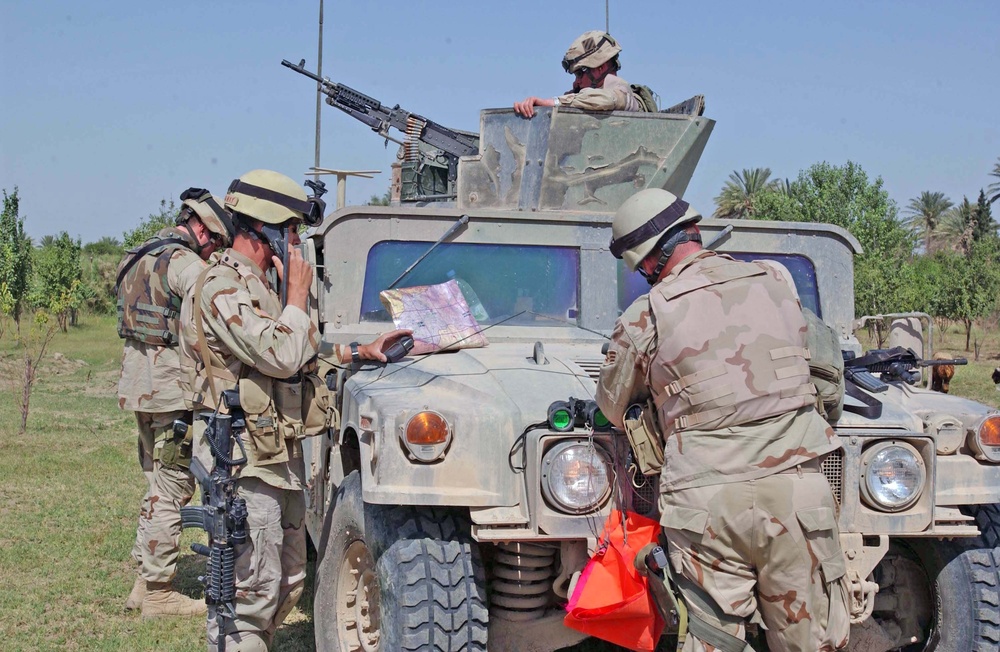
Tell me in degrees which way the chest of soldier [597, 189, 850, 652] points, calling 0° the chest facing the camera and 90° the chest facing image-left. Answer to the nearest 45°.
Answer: approximately 135°

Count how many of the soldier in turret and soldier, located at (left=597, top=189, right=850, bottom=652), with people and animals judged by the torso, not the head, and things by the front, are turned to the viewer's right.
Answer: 0

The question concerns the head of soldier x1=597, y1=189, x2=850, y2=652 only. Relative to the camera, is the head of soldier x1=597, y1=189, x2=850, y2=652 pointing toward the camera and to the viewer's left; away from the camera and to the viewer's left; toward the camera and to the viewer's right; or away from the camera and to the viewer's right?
away from the camera and to the viewer's left

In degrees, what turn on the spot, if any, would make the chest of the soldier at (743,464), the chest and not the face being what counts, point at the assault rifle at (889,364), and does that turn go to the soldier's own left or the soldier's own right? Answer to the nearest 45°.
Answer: approximately 90° to the soldier's own right

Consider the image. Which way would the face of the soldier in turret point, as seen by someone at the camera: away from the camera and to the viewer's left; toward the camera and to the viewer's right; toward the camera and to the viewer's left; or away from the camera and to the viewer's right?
toward the camera and to the viewer's left

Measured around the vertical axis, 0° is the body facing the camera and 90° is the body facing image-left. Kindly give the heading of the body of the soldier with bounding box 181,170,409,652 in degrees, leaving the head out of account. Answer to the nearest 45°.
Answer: approximately 270°

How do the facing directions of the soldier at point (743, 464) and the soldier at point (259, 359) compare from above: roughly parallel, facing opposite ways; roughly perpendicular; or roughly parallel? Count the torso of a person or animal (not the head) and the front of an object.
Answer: roughly perpendicular

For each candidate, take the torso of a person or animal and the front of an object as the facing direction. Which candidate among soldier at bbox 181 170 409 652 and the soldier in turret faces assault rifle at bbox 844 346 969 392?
the soldier

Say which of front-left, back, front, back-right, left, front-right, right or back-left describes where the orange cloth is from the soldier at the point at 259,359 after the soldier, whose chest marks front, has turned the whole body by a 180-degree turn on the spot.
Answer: back-left

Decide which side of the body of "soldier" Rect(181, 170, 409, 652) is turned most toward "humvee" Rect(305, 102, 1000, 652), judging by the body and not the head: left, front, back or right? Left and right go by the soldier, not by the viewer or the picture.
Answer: front

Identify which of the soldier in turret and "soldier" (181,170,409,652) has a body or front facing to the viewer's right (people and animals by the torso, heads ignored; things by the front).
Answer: the soldier
